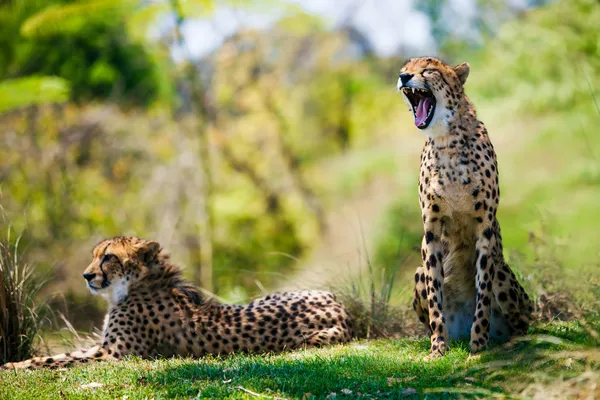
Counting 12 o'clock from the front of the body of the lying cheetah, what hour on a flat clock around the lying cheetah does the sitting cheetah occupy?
The sitting cheetah is roughly at 7 o'clock from the lying cheetah.

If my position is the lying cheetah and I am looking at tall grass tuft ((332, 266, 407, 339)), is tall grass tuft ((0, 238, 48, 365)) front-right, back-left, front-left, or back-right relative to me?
back-left

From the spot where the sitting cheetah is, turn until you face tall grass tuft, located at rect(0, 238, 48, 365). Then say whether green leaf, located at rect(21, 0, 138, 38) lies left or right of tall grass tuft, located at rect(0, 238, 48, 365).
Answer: right

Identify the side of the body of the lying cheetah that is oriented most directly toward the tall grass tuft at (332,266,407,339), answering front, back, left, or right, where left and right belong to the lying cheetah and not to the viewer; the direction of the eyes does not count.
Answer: back

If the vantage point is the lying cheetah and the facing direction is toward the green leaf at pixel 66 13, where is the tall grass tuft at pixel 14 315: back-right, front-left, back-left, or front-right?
front-left

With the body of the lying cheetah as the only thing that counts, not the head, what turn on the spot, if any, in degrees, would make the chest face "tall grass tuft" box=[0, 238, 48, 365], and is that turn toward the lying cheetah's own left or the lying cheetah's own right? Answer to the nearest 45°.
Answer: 0° — it already faces it

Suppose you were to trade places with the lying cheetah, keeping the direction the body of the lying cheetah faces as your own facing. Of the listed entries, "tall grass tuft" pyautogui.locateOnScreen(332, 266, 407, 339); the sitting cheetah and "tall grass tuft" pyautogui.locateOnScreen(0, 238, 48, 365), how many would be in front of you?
1

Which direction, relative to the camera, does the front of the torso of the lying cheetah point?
to the viewer's left
